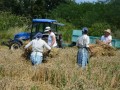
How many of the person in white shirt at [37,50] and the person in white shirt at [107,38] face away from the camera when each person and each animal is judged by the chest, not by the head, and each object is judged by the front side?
1

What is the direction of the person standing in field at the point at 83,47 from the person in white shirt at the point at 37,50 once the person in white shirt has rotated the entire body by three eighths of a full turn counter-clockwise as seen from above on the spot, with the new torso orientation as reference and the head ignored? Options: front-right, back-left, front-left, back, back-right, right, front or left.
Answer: back-left

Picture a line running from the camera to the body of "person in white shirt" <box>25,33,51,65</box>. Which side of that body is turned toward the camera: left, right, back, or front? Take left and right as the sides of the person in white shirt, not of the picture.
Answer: back

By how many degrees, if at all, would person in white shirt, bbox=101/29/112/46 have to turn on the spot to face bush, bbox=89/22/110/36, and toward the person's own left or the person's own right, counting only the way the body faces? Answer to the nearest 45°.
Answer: approximately 135° to the person's own right

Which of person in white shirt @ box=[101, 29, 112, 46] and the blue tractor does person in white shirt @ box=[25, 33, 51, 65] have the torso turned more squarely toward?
the blue tractor

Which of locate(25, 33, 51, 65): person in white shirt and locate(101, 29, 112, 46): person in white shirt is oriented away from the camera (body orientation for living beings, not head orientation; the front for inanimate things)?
locate(25, 33, 51, 65): person in white shirt

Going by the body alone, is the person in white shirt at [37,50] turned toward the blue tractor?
yes

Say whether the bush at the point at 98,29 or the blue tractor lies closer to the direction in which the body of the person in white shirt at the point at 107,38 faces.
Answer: the blue tractor

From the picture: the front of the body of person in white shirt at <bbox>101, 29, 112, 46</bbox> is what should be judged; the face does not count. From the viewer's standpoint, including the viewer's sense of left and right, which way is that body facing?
facing the viewer and to the left of the viewer

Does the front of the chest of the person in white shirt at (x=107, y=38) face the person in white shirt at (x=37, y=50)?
yes

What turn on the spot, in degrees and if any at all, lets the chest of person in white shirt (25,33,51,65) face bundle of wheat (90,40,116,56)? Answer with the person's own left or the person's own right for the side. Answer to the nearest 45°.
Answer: approximately 45° to the person's own right

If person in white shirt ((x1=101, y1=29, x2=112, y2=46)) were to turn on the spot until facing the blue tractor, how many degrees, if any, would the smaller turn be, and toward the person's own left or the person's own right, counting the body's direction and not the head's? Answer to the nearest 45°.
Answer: approximately 90° to the person's own right
